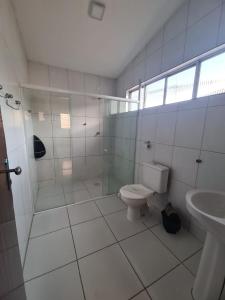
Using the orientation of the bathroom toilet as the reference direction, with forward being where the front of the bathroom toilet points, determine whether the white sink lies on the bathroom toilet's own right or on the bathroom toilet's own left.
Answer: on the bathroom toilet's own left

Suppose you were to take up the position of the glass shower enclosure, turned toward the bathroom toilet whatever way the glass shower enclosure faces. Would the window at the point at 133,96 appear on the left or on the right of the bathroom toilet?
left

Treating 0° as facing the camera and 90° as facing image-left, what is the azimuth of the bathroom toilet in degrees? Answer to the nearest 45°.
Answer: approximately 45°

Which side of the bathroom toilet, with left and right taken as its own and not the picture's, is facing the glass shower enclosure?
right
